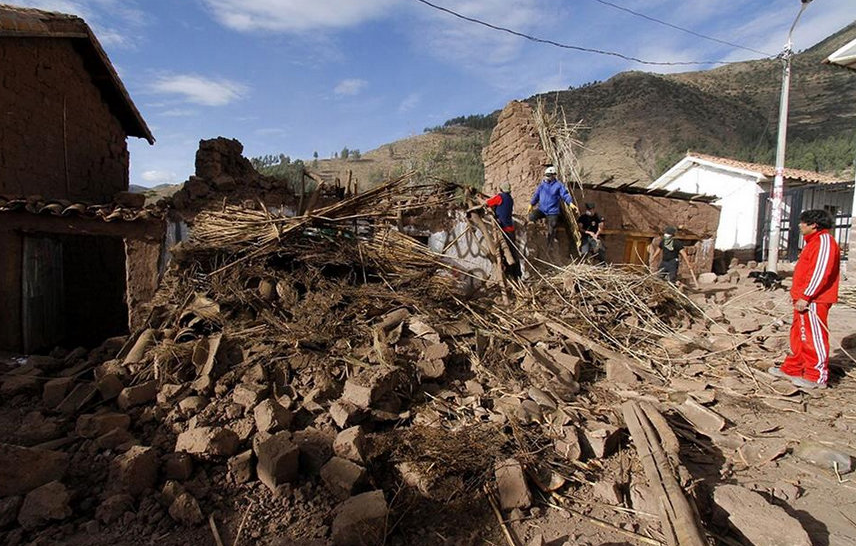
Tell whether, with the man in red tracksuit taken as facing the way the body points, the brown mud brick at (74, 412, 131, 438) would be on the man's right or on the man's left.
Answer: on the man's left

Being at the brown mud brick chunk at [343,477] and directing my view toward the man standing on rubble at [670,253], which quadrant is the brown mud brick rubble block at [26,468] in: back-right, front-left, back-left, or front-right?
back-left

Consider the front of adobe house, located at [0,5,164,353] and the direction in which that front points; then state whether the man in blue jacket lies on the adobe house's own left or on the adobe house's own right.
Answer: on the adobe house's own left

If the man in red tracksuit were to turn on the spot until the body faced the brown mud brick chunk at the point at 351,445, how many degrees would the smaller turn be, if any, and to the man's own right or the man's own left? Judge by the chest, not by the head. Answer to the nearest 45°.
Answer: approximately 45° to the man's own left

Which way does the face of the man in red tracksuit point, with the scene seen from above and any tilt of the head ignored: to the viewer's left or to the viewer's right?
to the viewer's left

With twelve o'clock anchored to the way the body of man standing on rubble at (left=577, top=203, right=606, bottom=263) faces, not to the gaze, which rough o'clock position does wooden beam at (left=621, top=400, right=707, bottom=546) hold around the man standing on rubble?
The wooden beam is roughly at 12 o'clock from the man standing on rubble.

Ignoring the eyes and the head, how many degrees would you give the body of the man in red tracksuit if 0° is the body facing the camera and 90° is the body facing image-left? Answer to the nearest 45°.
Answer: approximately 90°

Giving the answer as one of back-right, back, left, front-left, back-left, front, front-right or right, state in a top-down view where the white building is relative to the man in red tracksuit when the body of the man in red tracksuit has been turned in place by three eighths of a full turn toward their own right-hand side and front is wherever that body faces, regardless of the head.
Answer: front-left

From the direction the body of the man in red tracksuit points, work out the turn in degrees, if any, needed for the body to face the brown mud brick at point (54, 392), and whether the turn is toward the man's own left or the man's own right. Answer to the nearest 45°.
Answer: approximately 45° to the man's own left

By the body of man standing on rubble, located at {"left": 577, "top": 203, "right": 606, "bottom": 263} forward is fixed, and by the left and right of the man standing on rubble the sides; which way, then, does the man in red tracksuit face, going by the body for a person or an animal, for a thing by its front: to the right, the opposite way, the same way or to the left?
to the right
